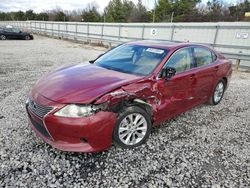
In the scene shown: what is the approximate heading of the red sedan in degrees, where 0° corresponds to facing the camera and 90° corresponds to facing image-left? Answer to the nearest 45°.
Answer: approximately 45°

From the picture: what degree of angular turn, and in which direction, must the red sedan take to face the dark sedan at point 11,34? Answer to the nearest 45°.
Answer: approximately 90° to its right
